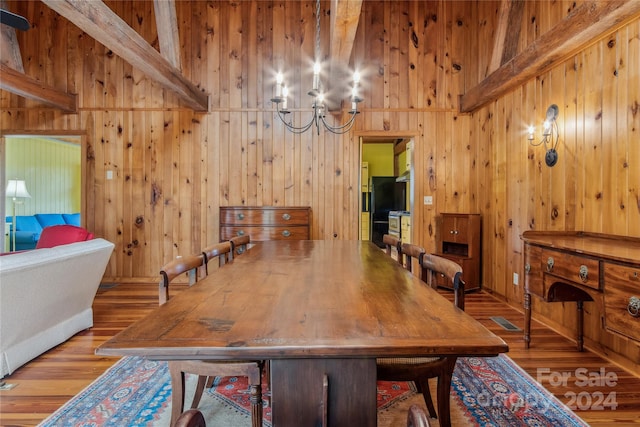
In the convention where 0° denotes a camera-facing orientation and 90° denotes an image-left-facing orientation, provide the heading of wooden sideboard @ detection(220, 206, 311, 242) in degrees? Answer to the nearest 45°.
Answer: approximately 0°

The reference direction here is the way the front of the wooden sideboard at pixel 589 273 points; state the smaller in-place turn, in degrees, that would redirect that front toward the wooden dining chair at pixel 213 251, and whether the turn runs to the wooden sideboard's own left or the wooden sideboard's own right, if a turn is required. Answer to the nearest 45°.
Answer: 0° — it already faces it

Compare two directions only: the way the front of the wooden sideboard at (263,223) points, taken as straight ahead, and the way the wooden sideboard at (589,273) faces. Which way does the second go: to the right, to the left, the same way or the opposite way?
to the right

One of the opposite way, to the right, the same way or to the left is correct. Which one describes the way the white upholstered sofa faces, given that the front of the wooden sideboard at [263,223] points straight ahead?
to the right

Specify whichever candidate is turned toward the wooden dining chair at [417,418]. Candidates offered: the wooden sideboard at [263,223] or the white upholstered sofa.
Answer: the wooden sideboard

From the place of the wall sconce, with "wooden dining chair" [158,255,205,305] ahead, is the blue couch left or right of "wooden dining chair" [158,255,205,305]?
right

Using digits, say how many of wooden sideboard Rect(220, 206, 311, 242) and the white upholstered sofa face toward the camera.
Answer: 1

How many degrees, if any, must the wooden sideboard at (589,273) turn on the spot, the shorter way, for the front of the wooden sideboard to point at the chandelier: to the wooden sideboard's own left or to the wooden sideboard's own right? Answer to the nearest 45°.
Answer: approximately 45° to the wooden sideboard's own right

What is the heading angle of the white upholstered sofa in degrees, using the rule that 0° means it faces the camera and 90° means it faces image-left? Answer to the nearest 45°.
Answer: approximately 135°

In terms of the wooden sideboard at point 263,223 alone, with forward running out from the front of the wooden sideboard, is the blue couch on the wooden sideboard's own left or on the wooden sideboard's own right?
on the wooden sideboard's own right

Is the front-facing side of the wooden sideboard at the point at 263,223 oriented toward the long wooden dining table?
yes

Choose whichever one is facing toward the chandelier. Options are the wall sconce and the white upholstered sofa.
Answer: the wall sconce

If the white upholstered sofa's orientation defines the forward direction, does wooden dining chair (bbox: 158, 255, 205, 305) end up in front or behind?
behind
